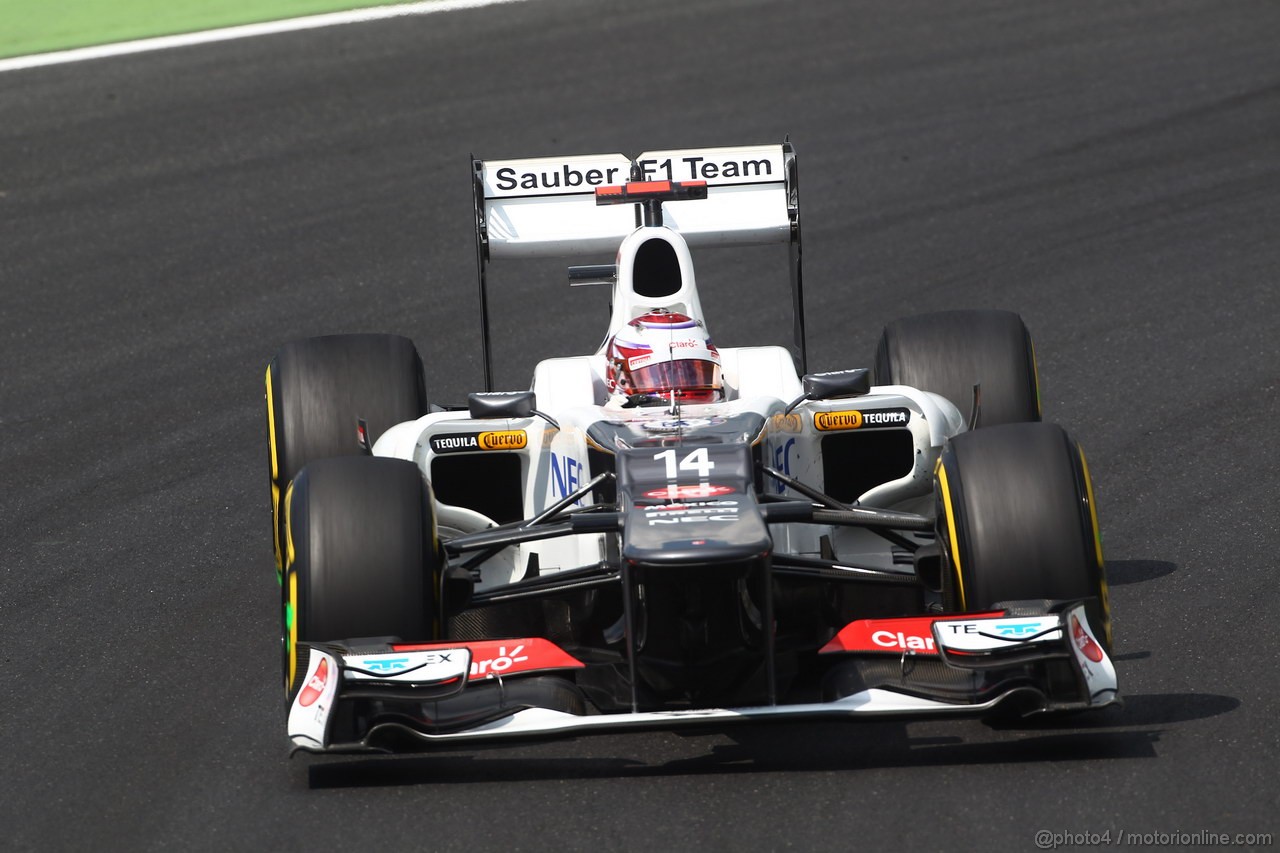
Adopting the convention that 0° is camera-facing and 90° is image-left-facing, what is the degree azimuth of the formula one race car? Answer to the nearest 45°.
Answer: approximately 0°
